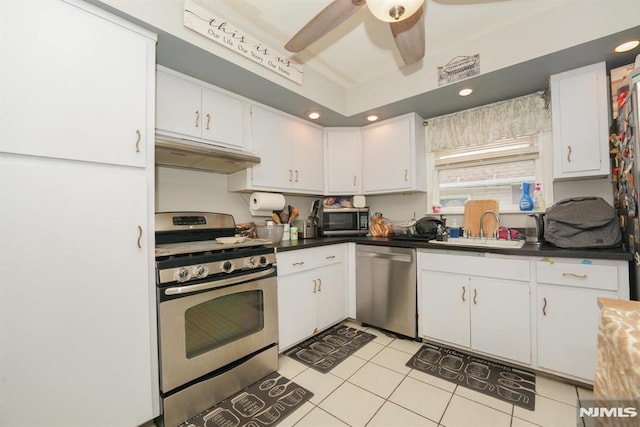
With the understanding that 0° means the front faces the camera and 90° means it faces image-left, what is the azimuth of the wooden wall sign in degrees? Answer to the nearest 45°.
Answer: approximately 315°

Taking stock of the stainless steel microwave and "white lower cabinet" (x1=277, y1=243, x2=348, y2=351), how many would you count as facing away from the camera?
0

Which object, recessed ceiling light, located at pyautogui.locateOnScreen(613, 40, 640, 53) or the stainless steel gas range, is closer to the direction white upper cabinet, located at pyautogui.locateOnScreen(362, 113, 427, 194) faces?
the stainless steel gas range

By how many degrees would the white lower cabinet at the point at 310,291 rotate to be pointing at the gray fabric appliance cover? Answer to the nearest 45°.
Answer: approximately 45° to its left

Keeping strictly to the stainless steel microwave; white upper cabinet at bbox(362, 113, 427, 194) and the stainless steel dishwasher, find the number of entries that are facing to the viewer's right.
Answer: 0

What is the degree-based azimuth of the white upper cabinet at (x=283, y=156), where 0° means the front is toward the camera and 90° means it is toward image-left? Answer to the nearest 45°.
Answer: approximately 315°

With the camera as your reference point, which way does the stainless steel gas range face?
facing the viewer and to the right of the viewer

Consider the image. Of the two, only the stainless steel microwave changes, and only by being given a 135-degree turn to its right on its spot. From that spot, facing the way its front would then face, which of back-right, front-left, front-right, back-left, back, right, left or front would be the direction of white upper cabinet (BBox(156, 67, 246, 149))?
left

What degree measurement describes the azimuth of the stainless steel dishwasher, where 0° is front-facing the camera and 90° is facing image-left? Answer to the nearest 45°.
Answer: approximately 45°

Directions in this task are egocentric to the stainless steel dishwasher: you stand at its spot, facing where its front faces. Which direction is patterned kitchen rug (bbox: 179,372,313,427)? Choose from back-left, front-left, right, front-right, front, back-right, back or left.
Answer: front

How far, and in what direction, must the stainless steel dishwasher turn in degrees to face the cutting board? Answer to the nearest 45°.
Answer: approximately 135° to its left

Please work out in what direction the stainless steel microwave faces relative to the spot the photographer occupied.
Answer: facing the viewer

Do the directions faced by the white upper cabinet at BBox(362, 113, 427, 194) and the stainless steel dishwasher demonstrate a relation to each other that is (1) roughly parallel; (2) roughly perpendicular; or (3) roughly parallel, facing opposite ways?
roughly parallel
